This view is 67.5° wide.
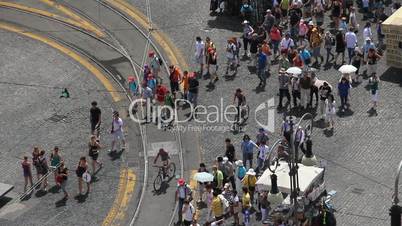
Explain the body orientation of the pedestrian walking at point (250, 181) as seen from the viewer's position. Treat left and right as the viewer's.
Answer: facing away from the viewer

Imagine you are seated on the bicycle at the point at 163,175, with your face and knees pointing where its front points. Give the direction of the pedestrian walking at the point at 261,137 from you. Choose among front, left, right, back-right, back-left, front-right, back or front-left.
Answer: back-left

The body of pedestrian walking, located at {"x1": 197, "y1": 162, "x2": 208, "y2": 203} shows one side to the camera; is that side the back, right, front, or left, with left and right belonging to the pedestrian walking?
back
